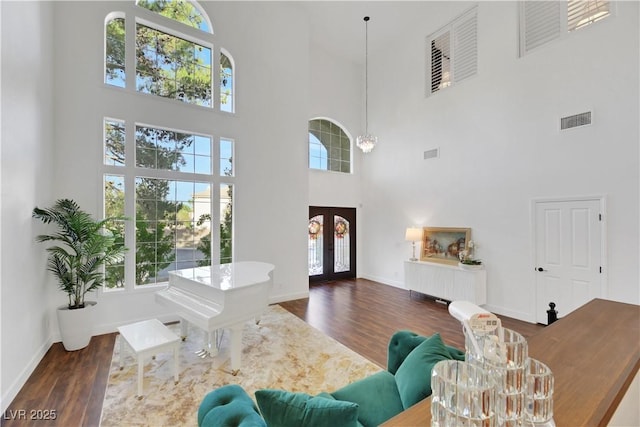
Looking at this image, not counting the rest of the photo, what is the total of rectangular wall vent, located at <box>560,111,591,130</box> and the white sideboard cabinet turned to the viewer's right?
0

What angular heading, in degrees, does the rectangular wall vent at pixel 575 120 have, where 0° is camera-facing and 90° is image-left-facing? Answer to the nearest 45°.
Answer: approximately 45°

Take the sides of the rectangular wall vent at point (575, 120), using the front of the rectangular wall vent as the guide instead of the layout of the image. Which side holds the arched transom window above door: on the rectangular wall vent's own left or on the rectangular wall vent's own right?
on the rectangular wall vent's own right

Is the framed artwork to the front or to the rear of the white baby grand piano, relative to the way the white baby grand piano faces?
to the rear

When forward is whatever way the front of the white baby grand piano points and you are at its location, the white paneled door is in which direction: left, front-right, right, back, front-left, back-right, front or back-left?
back-left

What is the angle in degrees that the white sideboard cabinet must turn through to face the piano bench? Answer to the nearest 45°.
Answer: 0° — it already faces it

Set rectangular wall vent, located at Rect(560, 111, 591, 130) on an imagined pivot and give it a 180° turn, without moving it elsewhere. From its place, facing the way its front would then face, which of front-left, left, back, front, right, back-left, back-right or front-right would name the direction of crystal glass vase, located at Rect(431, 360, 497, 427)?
back-right

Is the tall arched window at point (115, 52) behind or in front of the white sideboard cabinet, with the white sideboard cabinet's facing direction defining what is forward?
in front

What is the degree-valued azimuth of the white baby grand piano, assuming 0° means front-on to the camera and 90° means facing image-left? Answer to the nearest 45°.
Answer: approximately 45°

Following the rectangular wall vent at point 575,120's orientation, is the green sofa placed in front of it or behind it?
in front

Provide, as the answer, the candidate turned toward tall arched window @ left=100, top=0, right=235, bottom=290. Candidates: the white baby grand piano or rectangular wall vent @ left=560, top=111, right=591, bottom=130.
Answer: the rectangular wall vent
